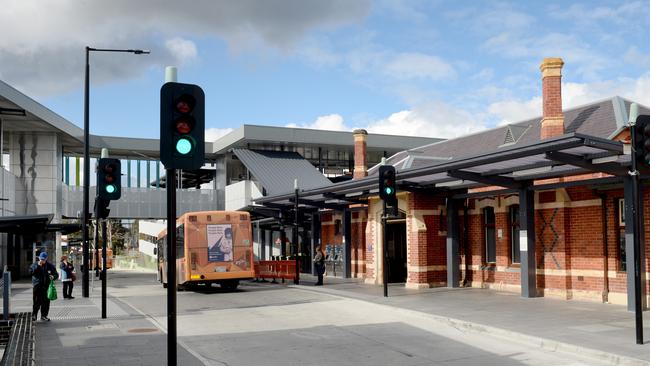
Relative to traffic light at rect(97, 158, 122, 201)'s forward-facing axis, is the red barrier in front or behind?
behind

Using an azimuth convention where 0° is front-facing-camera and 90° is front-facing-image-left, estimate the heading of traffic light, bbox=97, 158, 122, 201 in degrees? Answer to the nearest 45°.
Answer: approximately 0°

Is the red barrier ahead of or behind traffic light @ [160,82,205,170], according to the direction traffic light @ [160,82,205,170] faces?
behind

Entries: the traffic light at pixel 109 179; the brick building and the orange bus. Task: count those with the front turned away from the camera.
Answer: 1

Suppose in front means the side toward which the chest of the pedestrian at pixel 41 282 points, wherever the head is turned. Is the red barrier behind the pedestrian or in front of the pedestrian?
behind

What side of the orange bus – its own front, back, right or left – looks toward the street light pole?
left

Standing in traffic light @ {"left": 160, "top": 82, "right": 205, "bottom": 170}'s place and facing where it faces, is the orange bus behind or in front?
behind

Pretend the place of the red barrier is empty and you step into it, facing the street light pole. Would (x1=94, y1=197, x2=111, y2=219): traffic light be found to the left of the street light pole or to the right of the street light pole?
left

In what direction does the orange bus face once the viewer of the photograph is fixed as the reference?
facing away from the viewer

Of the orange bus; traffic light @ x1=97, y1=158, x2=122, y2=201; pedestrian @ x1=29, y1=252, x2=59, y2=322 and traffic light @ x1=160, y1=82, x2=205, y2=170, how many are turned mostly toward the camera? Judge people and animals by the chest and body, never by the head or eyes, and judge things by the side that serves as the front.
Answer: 3

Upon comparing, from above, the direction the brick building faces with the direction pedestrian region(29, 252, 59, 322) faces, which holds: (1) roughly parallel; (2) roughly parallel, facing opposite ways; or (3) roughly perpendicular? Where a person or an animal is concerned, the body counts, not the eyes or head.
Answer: roughly perpendicular
